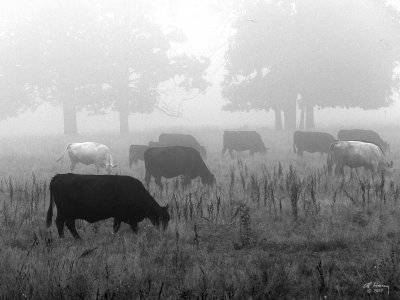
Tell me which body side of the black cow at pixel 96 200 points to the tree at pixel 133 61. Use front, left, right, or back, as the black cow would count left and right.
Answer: left

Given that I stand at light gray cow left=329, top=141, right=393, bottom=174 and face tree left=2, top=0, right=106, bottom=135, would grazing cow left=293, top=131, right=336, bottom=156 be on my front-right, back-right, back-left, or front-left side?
front-right

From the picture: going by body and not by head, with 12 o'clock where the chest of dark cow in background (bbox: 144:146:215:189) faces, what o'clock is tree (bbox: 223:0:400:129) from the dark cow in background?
The tree is roughly at 10 o'clock from the dark cow in background.

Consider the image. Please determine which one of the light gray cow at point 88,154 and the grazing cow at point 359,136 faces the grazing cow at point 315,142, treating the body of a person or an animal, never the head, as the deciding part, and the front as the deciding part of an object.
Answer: the light gray cow

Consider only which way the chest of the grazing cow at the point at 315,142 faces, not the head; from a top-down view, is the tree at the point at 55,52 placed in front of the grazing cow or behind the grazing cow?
behind

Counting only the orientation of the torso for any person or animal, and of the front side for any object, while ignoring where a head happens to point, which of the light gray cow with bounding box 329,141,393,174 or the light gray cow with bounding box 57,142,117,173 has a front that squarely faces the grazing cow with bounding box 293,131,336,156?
the light gray cow with bounding box 57,142,117,173

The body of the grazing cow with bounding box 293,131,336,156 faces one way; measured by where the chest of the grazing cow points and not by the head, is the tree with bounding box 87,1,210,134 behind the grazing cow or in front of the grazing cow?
behind

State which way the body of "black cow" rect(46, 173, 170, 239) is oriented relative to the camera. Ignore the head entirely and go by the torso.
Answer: to the viewer's right

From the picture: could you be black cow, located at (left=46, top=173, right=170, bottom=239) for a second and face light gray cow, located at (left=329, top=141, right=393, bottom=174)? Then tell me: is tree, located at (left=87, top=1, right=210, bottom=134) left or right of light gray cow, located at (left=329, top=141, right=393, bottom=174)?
left

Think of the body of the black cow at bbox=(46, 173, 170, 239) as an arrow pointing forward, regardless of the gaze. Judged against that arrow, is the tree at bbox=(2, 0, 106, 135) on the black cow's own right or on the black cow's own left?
on the black cow's own left

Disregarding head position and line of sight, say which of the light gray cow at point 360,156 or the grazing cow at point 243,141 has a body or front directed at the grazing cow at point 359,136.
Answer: the grazing cow at point 243,141

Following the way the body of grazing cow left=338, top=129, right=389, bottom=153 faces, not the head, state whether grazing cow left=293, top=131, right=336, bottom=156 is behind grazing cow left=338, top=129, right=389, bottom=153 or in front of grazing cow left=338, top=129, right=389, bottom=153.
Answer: behind

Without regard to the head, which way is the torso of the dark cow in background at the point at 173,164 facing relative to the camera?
to the viewer's right

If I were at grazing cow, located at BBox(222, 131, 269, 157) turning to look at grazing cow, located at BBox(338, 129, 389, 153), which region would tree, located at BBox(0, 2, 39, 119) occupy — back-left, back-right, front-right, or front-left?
back-left

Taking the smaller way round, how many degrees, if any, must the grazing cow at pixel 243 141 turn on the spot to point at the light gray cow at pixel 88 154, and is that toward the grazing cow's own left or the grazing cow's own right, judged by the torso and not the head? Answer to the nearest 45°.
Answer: approximately 135° to the grazing cow's own right
